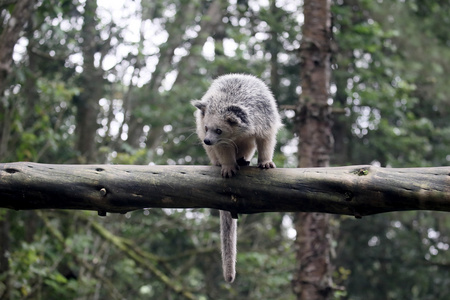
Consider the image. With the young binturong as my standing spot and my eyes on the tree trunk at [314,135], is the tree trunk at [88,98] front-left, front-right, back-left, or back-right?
front-left

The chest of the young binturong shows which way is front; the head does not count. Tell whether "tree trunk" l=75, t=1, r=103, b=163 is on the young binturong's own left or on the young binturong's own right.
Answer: on the young binturong's own right

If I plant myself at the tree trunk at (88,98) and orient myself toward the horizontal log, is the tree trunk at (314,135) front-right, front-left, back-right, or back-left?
front-left

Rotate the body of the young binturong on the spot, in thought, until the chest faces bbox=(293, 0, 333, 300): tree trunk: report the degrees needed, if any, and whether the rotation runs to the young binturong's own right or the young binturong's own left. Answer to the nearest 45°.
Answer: approximately 180°

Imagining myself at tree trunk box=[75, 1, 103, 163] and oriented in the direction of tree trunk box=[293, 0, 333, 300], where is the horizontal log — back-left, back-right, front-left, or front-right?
front-right
